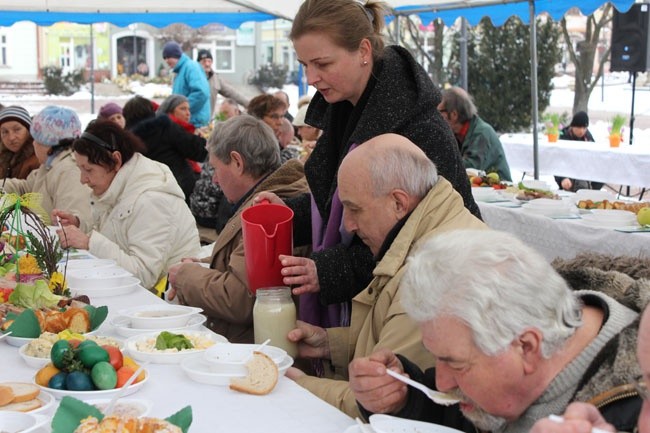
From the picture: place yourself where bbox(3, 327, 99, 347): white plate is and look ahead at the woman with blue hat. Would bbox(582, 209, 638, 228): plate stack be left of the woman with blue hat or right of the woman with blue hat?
right

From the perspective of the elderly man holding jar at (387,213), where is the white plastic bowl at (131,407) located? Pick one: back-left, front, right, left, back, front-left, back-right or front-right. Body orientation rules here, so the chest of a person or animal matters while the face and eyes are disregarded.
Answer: front-left

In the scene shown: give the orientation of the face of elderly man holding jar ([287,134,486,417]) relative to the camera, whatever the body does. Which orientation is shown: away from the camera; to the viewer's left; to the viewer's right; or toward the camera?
to the viewer's left

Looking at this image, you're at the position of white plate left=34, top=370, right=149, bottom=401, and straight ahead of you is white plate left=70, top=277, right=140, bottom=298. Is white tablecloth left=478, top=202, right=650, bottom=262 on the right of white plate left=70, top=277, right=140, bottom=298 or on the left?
right

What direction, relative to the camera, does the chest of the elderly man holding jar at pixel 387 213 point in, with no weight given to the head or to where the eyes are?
to the viewer's left

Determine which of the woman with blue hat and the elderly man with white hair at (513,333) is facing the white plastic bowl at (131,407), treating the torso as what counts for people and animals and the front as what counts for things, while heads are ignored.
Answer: the elderly man with white hair

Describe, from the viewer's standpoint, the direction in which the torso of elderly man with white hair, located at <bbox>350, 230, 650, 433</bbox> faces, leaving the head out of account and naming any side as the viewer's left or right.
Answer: facing to the left of the viewer
